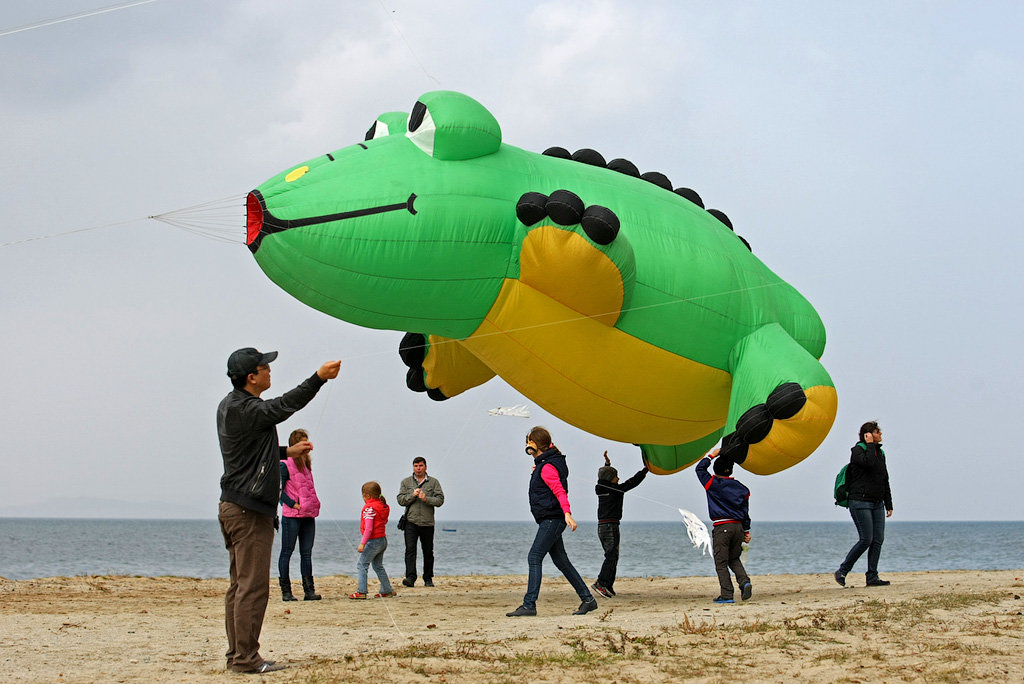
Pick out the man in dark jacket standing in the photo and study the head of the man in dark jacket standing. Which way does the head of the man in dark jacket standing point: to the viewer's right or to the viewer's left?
to the viewer's right

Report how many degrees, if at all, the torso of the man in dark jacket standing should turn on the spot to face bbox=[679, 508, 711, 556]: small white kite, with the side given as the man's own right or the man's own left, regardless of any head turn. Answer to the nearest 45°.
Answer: approximately 45° to the man's own left

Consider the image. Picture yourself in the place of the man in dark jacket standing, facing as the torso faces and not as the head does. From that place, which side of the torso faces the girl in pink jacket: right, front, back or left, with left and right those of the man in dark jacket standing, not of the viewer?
left

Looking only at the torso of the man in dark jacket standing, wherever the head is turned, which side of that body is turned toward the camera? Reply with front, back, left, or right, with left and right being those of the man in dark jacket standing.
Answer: right

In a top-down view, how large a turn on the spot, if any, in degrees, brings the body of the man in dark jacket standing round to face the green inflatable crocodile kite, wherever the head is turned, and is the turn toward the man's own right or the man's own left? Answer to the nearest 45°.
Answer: approximately 45° to the man's own left

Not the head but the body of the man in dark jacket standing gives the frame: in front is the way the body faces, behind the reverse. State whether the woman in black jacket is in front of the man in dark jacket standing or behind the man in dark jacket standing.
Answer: in front

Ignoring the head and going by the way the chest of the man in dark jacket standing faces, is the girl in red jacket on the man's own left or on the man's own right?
on the man's own left

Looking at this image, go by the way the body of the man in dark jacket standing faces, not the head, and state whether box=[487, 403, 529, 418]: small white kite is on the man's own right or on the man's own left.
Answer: on the man's own left
